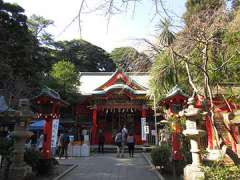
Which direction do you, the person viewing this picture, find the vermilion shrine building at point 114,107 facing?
facing the viewer

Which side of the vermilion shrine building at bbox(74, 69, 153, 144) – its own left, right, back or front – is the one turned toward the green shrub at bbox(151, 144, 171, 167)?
front

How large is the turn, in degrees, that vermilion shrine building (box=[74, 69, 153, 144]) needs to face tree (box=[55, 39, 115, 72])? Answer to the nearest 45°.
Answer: approximately 180°
